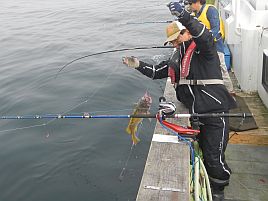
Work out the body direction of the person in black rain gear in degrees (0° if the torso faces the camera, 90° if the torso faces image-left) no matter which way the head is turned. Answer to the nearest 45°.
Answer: approximately 45°
